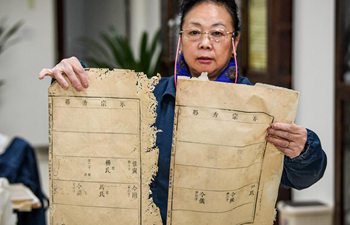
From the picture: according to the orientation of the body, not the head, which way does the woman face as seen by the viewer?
toward the camera

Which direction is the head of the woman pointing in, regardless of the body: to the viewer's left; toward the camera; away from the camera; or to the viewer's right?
toward the camera
